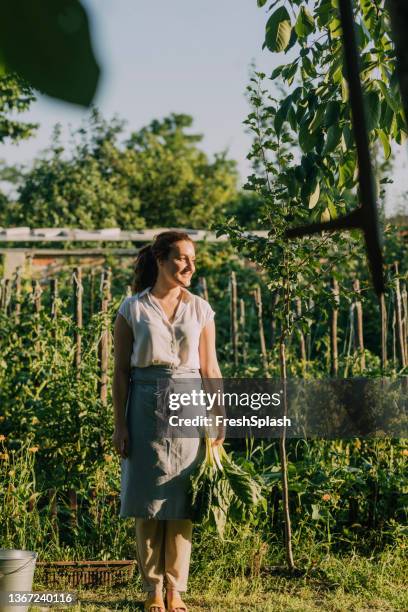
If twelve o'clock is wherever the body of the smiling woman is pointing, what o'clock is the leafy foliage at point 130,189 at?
The leafy foliage is roughly at 6 o'clock from the smiling woman.

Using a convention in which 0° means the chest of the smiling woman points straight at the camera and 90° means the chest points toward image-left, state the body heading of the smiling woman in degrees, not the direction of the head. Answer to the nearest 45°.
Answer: approximately 0°

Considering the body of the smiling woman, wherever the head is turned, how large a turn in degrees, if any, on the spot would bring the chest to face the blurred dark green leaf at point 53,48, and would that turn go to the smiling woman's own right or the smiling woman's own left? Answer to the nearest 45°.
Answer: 0° — they already face it

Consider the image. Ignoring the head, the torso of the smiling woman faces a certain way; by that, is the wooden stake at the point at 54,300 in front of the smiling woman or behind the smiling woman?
behind

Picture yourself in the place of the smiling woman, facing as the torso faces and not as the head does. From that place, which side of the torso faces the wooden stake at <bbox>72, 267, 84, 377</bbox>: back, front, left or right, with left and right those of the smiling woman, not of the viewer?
back

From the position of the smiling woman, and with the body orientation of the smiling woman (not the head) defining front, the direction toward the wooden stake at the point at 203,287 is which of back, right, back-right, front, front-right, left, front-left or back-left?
back

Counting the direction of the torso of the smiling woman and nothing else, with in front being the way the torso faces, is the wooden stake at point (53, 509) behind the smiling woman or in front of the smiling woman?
behind

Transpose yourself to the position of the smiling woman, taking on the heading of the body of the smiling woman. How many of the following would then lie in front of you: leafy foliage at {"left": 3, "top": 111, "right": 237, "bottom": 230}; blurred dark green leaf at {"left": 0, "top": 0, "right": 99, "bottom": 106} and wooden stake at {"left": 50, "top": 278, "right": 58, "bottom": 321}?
1
